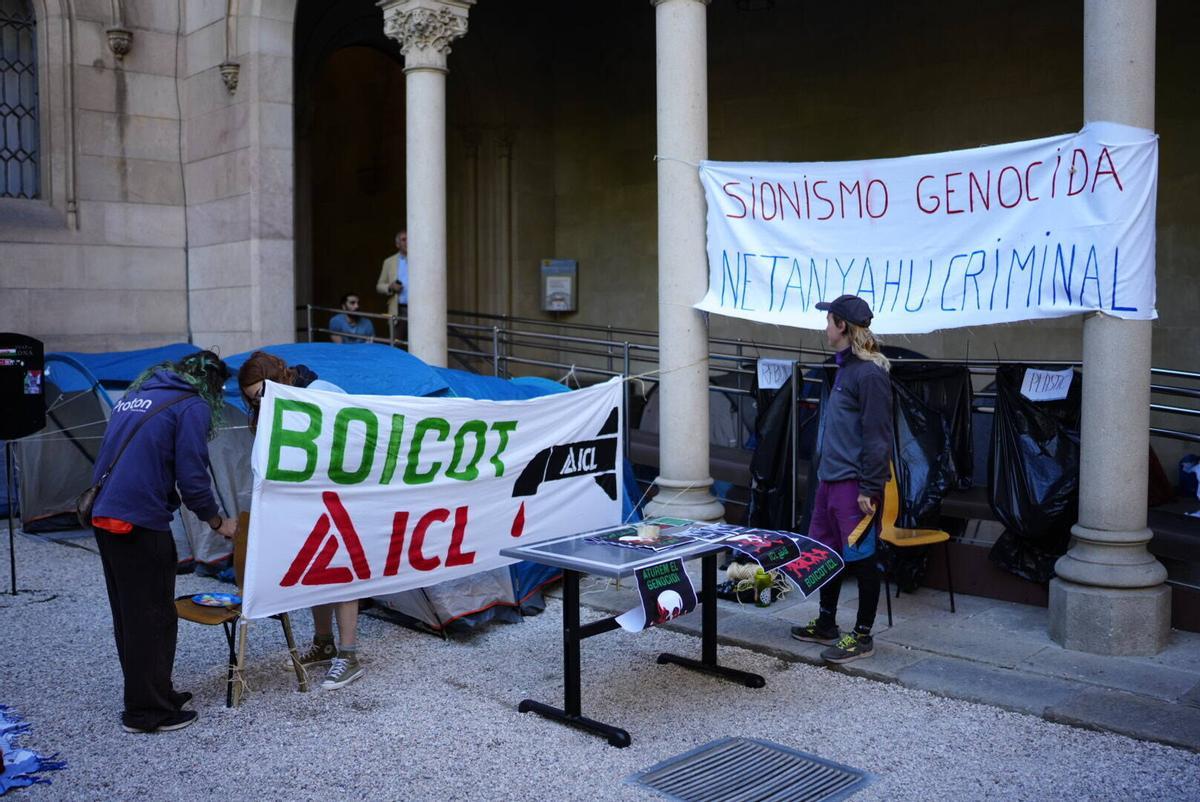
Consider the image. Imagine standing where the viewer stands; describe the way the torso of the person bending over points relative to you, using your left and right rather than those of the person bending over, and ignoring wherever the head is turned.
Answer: facing away from the viewer and to the right of the viewer

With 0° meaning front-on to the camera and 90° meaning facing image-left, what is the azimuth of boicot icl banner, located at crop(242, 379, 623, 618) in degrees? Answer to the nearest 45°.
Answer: approximately 315°

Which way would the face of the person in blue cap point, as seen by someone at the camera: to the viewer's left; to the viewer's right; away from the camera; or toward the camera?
to the viewer's left

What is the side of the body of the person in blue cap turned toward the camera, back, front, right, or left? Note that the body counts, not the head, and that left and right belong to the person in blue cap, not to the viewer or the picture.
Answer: left

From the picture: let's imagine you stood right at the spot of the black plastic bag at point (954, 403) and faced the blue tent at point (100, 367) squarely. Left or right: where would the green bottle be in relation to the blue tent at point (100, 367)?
left

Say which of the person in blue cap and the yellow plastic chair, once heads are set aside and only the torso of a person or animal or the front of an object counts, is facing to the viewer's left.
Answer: the person in blue cap

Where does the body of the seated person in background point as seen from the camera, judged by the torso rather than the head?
toward the camera

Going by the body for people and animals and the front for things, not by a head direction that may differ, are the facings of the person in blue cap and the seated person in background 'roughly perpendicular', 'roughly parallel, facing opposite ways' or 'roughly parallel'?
roughly perpendicular

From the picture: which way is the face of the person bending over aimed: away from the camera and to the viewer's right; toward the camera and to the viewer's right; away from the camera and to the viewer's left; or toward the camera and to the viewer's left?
away from the camera and to the viewer's right

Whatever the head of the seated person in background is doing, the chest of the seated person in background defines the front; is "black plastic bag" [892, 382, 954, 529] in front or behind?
in front
